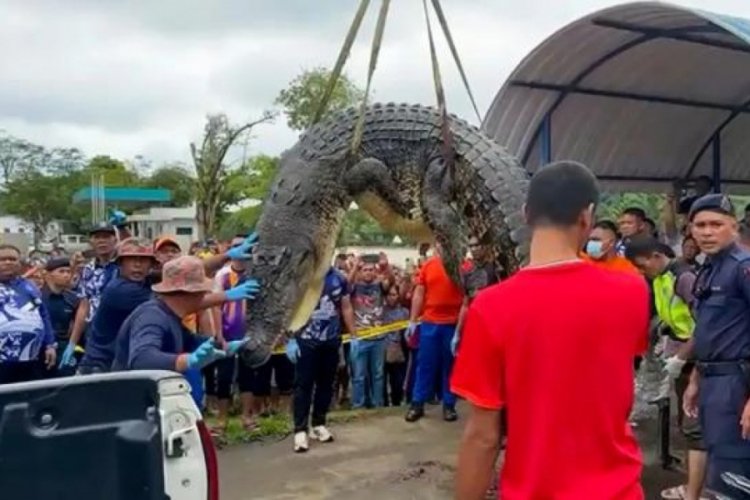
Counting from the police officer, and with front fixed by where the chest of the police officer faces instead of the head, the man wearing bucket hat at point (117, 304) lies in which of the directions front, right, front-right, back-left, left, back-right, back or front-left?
front-right

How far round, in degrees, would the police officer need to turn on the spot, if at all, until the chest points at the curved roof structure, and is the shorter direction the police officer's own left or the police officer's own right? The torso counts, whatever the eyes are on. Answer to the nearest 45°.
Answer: approximately 135° to the police officer's own right

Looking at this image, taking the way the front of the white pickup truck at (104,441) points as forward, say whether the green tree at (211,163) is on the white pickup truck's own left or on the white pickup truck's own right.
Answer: on the white pickup truck's own right

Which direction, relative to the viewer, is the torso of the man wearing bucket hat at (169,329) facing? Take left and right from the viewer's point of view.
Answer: facing to the right of the viewer

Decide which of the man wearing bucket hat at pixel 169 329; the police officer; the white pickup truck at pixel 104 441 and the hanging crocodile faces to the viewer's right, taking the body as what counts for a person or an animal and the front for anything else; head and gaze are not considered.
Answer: the man wearing bucket hat

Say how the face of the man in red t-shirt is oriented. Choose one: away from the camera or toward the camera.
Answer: away from the camera

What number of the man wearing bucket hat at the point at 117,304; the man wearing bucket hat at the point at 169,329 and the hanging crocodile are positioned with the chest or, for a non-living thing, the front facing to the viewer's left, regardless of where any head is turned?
1

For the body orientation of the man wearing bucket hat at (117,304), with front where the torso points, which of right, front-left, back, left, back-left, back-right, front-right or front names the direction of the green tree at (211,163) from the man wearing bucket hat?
back-left

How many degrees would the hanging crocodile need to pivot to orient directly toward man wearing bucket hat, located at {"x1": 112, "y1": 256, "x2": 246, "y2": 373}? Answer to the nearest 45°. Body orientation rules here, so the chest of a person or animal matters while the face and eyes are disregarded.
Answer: approximately 45° to its left

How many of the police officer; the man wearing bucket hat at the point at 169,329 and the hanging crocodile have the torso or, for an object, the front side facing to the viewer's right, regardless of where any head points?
1

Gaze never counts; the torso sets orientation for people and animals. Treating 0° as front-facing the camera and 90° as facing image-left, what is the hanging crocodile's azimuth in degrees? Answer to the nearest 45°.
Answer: approximately 90°

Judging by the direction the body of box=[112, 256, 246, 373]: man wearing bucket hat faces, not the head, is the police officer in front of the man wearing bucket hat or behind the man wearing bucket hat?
in front

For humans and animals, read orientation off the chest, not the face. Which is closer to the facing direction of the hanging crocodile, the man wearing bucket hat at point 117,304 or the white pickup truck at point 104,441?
the man wearing bucket hat

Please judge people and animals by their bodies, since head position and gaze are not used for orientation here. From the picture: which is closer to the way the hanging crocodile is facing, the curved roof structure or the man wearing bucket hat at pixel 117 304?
the man wearing bucket hat
